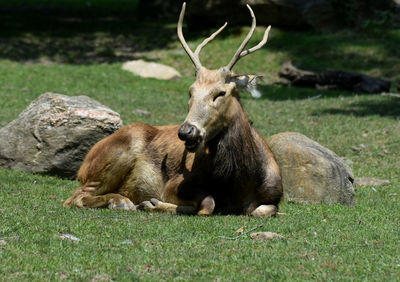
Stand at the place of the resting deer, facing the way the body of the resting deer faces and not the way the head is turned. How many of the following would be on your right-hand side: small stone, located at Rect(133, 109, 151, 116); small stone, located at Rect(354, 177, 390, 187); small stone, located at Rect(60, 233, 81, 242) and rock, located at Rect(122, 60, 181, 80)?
1

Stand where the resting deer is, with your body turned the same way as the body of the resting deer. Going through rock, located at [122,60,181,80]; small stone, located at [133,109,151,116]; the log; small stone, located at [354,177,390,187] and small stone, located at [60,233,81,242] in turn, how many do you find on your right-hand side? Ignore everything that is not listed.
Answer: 1

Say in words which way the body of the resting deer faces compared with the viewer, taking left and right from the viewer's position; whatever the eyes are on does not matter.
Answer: facing the viewer and to the right of the viewer

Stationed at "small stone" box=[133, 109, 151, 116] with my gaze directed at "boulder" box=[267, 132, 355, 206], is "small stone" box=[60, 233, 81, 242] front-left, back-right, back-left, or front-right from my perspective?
front-right

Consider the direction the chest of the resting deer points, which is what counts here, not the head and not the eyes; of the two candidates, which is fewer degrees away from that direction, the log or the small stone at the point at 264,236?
the small stone

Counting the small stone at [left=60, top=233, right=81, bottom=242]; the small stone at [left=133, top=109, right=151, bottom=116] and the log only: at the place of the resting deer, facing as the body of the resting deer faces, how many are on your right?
1

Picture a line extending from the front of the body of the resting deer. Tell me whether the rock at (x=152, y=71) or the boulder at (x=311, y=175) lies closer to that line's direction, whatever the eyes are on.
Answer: the boulder

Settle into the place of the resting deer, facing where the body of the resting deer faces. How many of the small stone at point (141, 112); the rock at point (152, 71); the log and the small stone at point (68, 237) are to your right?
1

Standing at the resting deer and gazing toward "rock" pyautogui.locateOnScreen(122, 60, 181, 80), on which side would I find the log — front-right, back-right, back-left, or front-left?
front-right

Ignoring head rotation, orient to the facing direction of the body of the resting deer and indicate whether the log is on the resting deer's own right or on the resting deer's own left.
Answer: on the resting deer's own left

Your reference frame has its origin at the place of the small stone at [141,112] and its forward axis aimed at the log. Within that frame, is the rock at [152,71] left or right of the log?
left

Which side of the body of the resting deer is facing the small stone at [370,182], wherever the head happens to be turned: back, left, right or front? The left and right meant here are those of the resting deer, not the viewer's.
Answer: left

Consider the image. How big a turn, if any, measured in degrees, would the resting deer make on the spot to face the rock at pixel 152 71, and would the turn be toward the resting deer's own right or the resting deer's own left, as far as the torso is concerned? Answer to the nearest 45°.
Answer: approximately 135° to the resting deer's own left

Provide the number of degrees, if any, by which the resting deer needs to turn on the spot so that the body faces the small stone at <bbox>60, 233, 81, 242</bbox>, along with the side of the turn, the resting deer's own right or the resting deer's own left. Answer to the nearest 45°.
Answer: approximately 90° to the resting deer's own right

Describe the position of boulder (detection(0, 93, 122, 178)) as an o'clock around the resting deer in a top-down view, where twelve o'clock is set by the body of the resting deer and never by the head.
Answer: The boulder is roughly at 6 o'clock from the resting deer.
